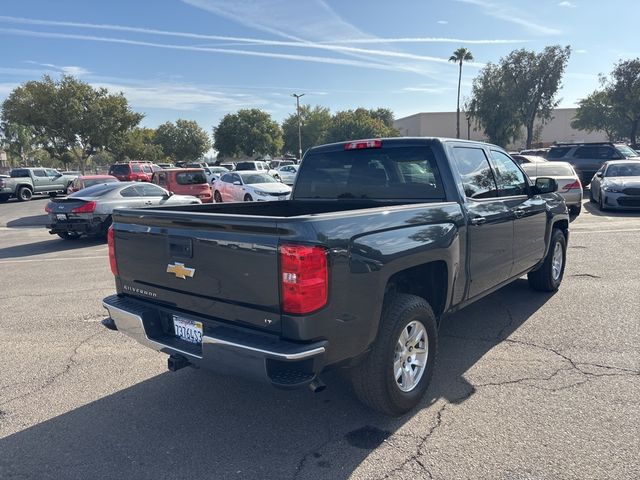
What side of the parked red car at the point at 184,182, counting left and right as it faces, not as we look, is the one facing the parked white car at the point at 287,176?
right

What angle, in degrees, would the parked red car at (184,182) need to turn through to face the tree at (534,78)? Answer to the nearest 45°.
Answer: approximately 90° to its right

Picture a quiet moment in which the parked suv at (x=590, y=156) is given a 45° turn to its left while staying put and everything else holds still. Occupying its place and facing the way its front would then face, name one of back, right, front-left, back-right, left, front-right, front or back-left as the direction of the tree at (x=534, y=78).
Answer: left

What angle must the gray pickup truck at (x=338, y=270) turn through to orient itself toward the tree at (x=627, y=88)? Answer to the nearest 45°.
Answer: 0° — it already faces it

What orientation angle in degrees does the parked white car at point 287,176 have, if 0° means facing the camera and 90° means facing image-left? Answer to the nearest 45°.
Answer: approximately 315°

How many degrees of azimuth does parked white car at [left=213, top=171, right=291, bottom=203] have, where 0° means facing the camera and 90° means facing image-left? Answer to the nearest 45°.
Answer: approximately 315°

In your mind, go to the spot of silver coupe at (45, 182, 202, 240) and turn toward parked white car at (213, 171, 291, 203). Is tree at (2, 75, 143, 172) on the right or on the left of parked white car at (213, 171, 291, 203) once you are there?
left
